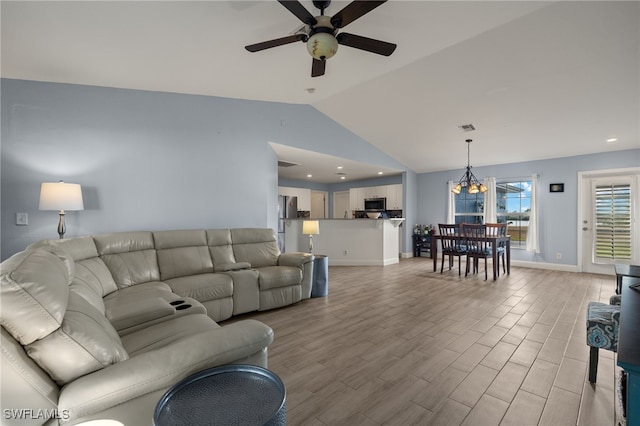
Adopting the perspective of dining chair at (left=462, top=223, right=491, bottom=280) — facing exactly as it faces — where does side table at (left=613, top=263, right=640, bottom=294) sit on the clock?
The side table is roughly at 4 o'clock from the dining chair.

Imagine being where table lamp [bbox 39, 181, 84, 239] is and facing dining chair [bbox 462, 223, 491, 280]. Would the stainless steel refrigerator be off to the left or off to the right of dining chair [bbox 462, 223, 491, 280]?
left

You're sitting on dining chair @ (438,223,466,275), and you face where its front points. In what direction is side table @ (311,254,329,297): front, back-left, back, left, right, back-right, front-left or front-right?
back

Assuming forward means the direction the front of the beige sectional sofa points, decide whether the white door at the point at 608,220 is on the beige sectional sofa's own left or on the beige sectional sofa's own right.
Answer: on the beige sectional sofa's own left

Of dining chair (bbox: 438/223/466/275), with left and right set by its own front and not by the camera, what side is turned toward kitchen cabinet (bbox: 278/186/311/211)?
left

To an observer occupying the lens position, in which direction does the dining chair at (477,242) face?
facing away from the viewer and to the right of the viewer

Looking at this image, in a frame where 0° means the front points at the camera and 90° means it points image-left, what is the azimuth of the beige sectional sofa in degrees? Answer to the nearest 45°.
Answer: approximately 315°
